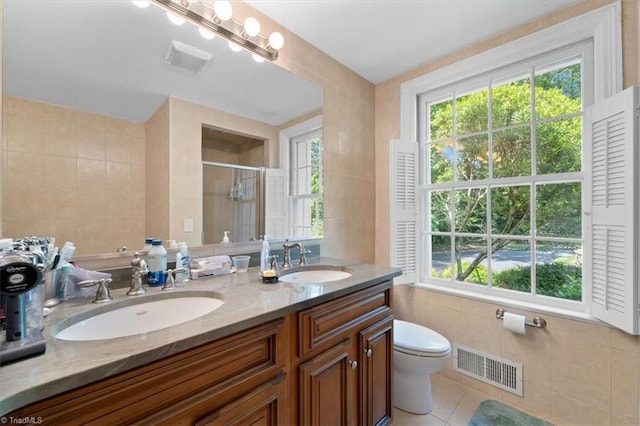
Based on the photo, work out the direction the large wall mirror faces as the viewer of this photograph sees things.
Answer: facing the viewer and to the right of the viewer

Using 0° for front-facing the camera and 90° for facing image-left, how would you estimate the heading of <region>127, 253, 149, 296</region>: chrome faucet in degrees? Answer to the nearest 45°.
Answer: approximately 315°

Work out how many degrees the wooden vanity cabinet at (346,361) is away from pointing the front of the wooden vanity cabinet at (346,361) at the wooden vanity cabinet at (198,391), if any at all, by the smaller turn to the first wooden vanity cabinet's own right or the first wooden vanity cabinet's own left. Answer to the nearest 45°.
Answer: approximately 90° to the first wooden vanity cabinet's own right

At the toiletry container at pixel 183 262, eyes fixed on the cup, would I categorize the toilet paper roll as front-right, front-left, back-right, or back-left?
front-right

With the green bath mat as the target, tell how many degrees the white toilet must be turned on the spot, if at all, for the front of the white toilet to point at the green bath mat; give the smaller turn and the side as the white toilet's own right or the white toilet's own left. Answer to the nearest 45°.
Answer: approximately 45° to the white toilet's own left

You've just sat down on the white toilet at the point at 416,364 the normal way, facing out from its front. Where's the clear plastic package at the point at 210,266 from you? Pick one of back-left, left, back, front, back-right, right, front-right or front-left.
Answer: right

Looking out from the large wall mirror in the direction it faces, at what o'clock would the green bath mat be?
The green bath mat is roughly at 11 o'clock from the large wall mirror.

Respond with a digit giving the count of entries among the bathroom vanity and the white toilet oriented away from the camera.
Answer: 0

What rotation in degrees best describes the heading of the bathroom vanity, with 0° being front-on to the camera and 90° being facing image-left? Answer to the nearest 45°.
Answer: approximately 315°

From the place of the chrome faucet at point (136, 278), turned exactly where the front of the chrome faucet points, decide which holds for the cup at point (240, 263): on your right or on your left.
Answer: on your left

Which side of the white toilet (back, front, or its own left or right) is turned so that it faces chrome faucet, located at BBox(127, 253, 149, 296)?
right
